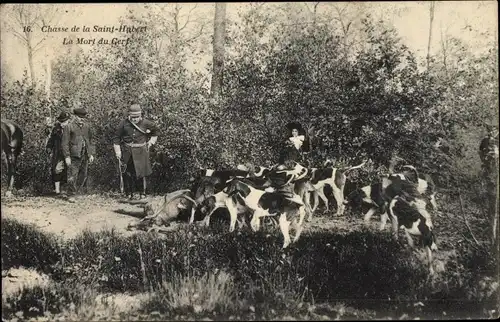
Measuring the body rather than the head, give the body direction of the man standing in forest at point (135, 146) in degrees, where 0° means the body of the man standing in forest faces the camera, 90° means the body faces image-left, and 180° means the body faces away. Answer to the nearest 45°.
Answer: approximately 0°

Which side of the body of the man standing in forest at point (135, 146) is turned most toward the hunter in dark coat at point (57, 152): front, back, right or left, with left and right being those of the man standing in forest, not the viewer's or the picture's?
right

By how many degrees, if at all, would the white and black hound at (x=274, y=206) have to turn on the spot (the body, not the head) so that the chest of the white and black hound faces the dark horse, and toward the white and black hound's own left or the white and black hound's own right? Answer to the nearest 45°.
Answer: approximately 45° to the white and black hound's own left

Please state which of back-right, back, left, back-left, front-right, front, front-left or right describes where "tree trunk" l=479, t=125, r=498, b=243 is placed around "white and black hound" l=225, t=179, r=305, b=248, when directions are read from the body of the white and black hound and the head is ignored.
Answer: back-right

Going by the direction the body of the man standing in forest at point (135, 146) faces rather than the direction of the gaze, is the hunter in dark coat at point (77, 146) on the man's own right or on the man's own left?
on the man's own right

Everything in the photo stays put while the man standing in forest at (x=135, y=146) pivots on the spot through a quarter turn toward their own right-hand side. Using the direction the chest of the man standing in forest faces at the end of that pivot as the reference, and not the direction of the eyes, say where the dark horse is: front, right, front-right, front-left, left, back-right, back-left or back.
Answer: front

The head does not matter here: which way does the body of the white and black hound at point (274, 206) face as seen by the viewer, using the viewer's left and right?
facing away from the viewer and to the left of the viewer

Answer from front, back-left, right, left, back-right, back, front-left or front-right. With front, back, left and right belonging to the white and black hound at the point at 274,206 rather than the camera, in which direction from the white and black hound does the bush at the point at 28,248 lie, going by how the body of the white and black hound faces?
front-left
